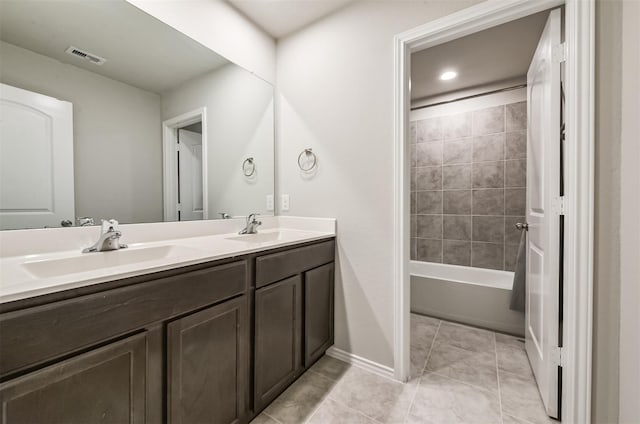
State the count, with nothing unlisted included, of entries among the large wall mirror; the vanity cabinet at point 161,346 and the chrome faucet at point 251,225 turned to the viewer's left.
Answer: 0

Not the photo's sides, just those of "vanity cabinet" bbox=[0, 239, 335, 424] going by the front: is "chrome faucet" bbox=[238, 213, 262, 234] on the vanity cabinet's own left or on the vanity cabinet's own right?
on the vanity cabinet's own left

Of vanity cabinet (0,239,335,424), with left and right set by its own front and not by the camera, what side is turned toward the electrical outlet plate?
left

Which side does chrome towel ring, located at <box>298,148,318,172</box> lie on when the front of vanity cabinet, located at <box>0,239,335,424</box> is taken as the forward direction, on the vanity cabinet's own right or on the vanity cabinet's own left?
on the vanity cabinet's own left

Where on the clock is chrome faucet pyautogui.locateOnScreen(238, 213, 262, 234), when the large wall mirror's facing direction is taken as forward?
The chrome faucet is roughly at 10 o'clock from the large wall mirror.

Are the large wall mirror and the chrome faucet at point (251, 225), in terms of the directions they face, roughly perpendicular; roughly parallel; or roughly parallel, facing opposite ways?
roughly parallel

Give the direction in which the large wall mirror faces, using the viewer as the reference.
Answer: facing the viewer and to the right of the viewer

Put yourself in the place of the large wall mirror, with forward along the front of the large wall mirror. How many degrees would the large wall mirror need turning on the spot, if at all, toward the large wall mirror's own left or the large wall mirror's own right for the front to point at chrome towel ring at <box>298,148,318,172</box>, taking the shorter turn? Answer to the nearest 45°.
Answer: approximately 45° to the large wall mirror's own left

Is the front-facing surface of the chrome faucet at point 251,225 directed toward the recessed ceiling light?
no

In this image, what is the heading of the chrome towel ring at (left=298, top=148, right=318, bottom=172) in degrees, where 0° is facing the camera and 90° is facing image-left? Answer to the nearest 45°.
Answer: approximately 45°

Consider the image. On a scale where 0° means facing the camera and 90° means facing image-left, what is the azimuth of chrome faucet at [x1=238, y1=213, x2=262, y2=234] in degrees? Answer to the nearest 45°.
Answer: approximately 315°

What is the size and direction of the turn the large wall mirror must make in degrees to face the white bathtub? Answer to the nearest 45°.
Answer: approximately 45° to its left

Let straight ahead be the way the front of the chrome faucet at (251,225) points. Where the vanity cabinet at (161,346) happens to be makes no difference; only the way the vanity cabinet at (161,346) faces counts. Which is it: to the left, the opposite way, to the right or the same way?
the same way

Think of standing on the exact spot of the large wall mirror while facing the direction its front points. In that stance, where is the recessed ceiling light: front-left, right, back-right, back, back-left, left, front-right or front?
front-left

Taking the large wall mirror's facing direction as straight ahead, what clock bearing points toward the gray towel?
The gray towel is roughly at 11 o'clock from the large wall mirror.

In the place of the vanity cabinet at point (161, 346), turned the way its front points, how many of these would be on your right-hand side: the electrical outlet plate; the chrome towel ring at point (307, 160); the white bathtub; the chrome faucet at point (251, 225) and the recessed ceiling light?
0

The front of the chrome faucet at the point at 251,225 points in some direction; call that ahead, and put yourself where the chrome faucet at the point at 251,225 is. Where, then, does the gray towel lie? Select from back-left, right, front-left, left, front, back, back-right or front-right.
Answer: front-left

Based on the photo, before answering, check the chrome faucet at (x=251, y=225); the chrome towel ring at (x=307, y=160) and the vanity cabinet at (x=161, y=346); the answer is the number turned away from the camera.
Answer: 0

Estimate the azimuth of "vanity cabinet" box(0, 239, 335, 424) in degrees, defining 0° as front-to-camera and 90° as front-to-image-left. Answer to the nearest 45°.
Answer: approximately 315°
